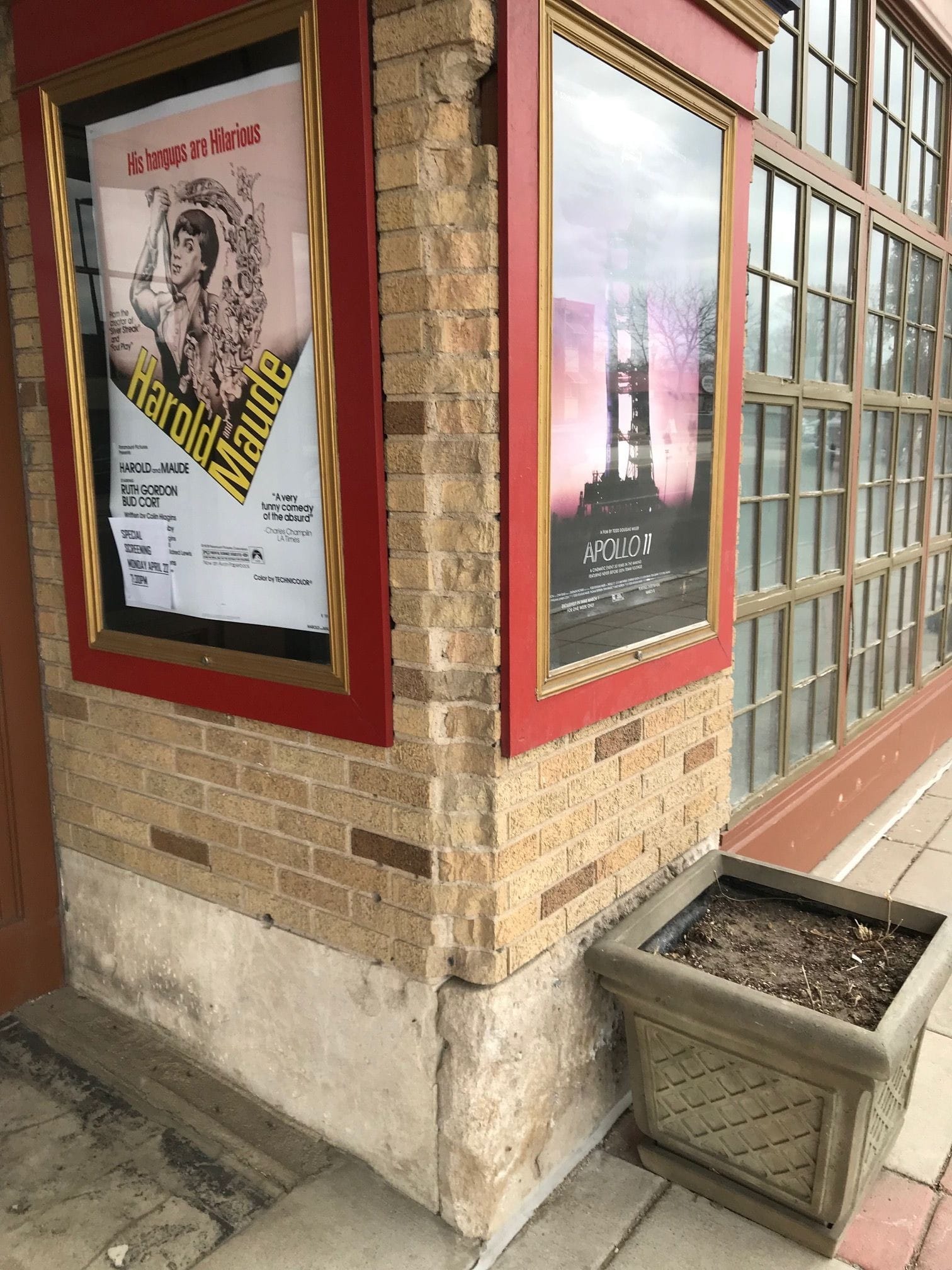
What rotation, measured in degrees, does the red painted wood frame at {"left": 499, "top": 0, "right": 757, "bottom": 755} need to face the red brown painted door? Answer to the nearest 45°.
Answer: approximately 135° to its right

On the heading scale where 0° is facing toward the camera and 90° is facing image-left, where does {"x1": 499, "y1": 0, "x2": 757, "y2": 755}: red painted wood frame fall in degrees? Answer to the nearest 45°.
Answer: approximately 315°

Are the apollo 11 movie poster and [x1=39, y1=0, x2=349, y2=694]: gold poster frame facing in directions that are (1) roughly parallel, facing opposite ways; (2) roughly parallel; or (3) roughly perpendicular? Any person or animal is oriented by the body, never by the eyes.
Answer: roughly perpendicular

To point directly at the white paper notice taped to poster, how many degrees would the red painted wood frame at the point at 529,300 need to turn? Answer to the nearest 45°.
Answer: approximately 135° to its right

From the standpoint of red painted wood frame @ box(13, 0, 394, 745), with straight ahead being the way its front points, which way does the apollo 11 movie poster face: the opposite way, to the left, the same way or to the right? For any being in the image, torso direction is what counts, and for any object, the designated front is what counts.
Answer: to the left

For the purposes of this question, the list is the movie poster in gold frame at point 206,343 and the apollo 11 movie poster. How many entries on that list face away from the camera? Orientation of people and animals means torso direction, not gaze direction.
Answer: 0

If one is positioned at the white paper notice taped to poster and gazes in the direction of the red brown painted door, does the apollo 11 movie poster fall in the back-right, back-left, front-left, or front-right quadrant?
back-right

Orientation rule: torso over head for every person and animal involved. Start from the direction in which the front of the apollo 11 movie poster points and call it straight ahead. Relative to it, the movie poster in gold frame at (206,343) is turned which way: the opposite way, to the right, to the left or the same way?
to the right

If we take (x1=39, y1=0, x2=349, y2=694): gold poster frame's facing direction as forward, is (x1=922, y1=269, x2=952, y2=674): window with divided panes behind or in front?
behind

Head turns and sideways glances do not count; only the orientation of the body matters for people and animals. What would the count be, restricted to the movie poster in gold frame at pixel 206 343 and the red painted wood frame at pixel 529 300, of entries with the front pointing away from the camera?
0

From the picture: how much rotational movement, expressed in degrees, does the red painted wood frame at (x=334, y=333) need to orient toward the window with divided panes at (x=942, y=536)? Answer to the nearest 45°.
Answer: approximately 180°

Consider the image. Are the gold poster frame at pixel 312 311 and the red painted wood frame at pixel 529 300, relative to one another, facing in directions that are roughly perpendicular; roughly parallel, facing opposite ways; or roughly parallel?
roughly perpendicular

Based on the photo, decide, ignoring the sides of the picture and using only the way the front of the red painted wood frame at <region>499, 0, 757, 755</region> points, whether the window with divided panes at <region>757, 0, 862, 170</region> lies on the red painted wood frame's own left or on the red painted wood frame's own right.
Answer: on the red painted wood frame's own left

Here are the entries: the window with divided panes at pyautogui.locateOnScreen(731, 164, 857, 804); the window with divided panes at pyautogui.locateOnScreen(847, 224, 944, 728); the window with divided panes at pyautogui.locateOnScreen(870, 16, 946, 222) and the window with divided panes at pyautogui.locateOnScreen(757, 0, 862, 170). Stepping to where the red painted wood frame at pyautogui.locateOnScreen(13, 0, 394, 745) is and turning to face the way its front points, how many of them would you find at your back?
4

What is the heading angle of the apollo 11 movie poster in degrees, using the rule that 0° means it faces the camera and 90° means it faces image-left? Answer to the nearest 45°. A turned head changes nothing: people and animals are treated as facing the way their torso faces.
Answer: approximately 315°
